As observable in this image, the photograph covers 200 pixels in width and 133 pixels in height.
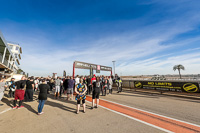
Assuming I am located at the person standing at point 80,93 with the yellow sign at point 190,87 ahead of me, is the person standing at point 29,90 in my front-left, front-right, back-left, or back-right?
back-left

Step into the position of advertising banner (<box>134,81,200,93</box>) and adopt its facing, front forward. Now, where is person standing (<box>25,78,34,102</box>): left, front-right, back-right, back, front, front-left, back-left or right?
front

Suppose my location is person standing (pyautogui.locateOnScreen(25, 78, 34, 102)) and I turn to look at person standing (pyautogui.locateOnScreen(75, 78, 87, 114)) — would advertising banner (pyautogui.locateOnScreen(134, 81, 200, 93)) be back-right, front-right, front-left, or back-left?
front-left

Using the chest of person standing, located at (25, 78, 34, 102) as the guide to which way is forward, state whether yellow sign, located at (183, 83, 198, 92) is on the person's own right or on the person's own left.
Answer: on the person's own right

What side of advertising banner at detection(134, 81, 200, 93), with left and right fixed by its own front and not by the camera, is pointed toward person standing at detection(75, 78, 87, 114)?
front

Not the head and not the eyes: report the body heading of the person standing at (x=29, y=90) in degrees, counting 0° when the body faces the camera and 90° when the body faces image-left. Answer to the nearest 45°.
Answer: approximately 225°

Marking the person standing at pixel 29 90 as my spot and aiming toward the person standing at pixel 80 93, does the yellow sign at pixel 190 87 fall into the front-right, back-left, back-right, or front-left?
front-left

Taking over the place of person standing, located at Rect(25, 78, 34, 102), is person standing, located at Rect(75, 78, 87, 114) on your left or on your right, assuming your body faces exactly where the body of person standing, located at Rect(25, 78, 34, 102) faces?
on your right
